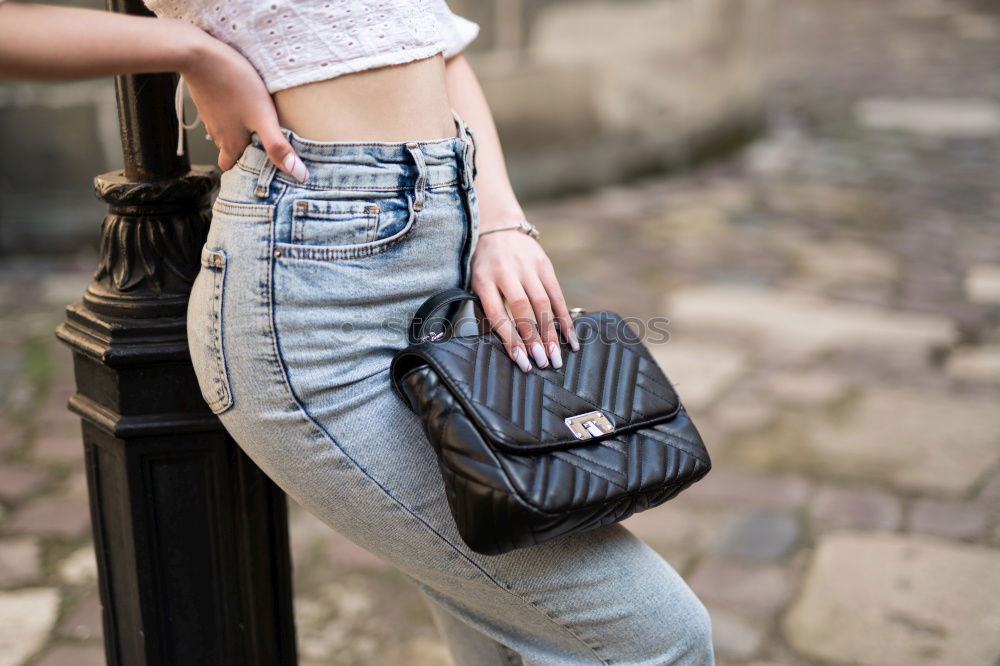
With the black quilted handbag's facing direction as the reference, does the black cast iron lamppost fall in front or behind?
behind

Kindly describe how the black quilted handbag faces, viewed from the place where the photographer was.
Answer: facing the viewer and to the right of the viewer
